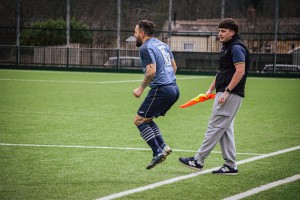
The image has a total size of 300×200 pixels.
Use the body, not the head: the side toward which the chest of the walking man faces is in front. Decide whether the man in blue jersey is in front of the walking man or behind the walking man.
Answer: in front

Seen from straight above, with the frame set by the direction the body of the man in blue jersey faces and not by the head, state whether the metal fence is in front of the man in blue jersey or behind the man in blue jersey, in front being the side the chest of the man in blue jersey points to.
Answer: in front

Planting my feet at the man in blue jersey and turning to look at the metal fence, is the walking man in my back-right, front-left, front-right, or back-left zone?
back-right

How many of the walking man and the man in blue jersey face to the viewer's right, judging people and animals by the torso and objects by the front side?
0

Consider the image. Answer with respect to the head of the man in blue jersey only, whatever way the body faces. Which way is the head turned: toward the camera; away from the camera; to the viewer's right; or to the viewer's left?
to the viewer's left

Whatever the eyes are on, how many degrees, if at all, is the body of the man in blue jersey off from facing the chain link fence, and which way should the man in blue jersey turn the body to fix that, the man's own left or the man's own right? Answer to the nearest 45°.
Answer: approximately 45° to the man's own right

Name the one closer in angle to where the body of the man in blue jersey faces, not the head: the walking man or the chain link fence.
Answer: the chain link fence

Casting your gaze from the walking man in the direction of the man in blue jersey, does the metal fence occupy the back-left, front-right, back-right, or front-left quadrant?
front-right

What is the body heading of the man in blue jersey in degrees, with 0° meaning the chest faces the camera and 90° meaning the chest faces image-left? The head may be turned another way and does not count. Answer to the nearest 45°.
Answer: approximately 135°
